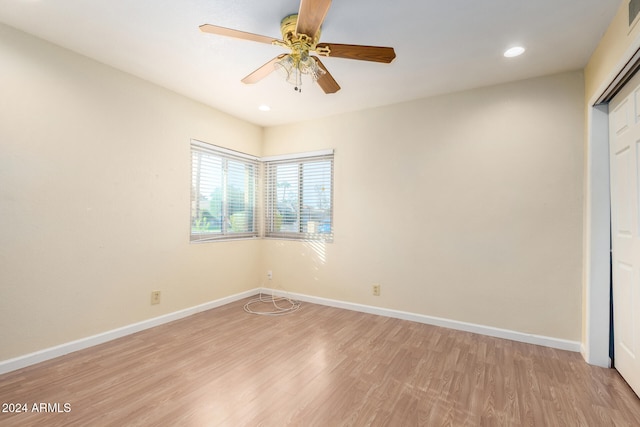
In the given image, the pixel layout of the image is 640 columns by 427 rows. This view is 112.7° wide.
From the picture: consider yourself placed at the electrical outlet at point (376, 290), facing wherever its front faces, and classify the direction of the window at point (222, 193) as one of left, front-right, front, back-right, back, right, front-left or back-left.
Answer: right

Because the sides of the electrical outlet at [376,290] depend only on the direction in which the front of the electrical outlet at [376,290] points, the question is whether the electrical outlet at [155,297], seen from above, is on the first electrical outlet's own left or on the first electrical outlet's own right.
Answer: on the first electrical outlet's own right

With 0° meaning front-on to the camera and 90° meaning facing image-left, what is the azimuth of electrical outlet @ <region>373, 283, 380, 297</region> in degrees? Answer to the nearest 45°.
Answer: approximately 0°
